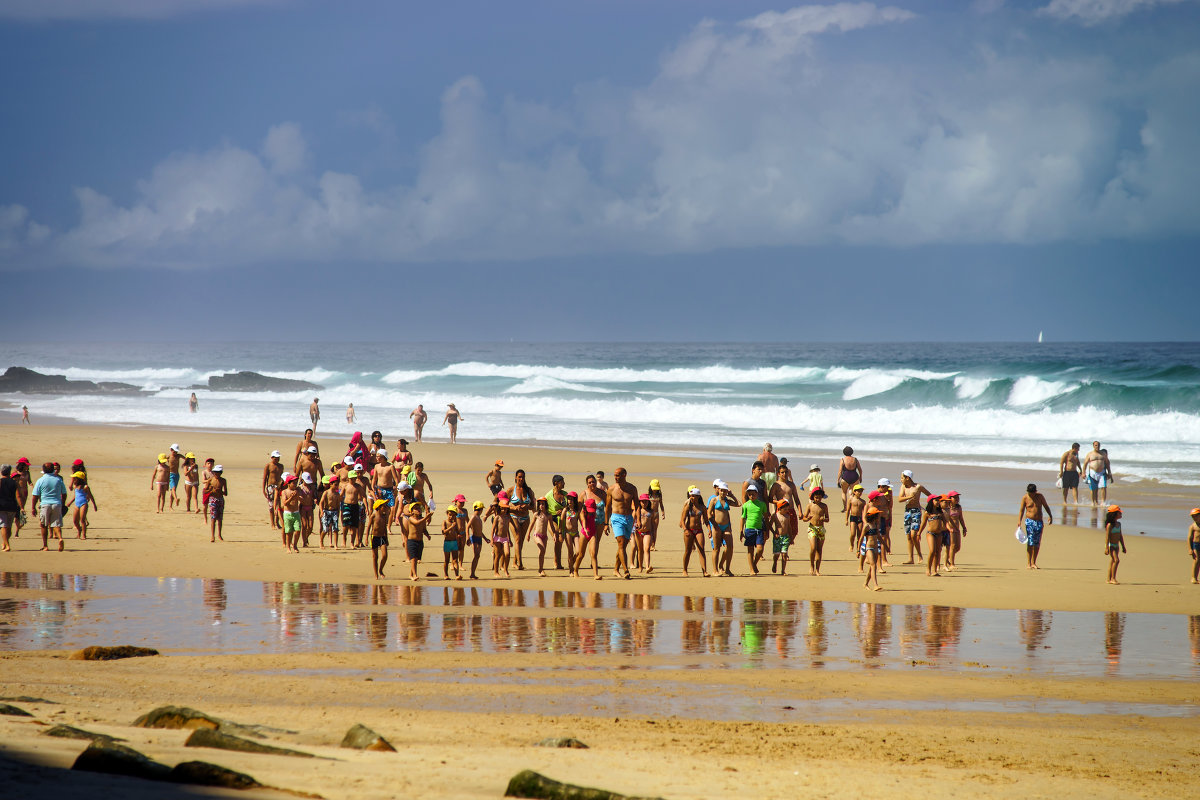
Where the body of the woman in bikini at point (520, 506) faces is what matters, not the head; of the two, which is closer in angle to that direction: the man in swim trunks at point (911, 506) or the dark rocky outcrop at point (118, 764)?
the dark rocky outcrop

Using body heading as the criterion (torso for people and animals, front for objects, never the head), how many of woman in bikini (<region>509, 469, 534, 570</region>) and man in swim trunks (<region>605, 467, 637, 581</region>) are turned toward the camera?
2

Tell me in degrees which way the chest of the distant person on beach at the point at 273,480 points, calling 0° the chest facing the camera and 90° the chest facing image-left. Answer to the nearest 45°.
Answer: approximately 315°

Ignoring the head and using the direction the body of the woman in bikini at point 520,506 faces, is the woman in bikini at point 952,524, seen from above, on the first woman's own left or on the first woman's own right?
on the first woman's own left

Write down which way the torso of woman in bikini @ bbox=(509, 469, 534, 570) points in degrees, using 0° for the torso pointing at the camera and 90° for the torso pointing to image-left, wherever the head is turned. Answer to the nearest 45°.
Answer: approximately 0°

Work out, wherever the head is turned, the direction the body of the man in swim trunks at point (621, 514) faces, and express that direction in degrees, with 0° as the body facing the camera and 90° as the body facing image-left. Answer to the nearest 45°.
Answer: approximately 0°

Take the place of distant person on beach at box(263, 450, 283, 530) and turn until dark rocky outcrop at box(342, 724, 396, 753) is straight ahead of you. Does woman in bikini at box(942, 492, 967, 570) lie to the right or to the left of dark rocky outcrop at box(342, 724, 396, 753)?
left

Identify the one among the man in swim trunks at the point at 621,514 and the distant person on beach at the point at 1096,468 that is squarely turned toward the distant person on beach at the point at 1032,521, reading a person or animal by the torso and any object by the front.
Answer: the distant person on beach at the point at 1096,468

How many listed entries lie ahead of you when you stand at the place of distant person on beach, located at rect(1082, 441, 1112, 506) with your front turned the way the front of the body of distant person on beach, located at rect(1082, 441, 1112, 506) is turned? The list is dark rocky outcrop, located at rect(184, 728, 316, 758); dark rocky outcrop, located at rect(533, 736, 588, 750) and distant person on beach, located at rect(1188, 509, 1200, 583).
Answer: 3

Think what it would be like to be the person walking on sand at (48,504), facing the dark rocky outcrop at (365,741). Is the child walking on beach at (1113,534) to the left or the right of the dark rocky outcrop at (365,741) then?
left

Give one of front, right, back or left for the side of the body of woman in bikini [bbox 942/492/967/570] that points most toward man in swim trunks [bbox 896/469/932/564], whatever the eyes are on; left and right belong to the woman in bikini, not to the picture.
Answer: right

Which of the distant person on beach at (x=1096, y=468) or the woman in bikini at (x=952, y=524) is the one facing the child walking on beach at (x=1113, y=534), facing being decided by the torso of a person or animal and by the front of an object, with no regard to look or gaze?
the distant person on beach

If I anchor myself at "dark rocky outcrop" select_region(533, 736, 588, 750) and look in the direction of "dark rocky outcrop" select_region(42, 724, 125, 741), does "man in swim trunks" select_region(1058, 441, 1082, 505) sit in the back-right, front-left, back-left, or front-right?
back-right
